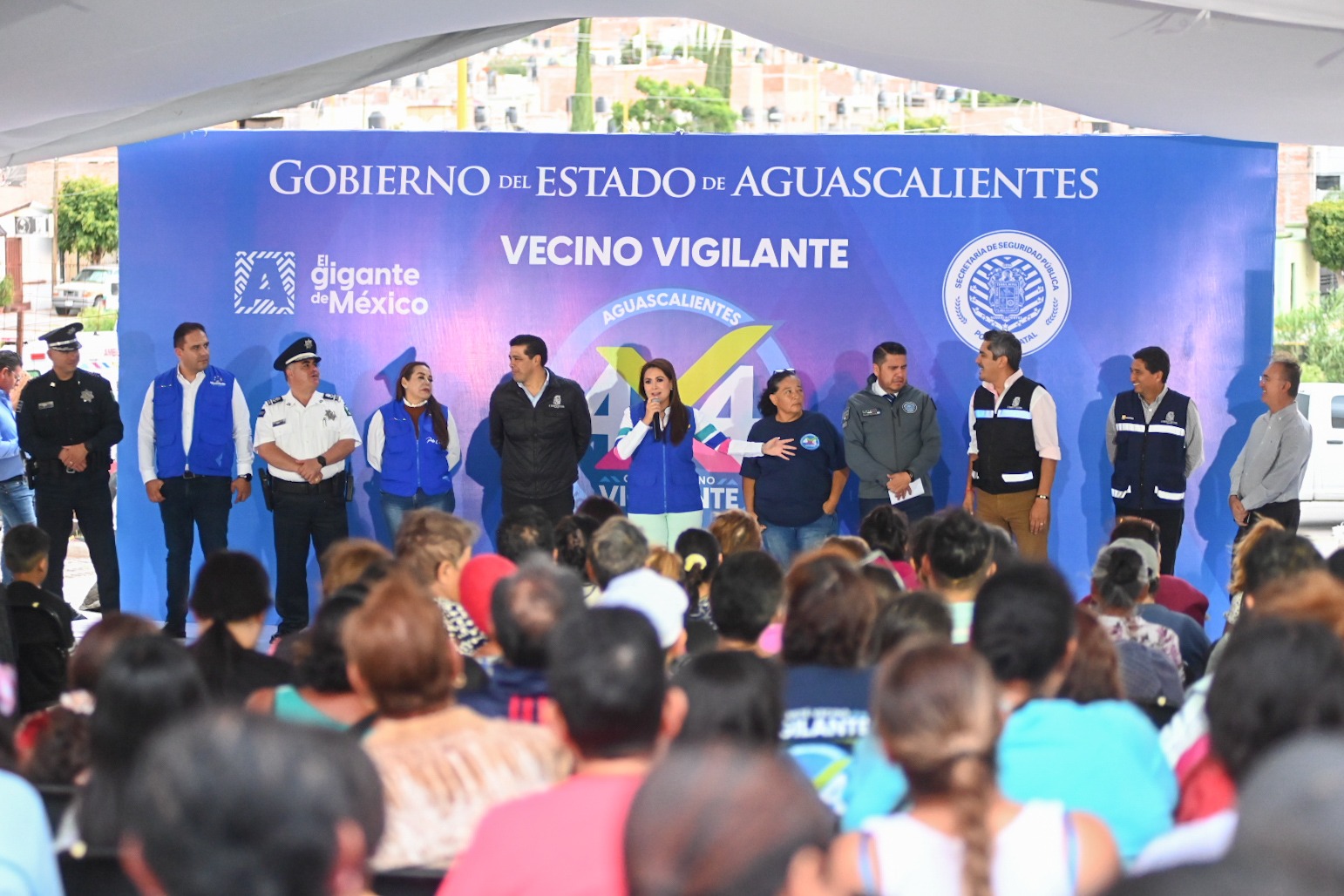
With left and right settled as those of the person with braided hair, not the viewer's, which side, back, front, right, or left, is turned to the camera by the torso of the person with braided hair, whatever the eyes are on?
back

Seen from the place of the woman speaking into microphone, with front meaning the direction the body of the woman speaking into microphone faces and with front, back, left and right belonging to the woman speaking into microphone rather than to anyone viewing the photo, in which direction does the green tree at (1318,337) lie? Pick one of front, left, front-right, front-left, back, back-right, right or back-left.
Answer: back-left

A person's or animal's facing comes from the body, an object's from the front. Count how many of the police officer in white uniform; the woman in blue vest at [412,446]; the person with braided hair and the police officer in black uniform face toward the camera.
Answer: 3

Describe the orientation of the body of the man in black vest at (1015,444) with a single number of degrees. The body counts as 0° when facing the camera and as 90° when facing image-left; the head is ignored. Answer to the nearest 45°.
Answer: approximately 45°

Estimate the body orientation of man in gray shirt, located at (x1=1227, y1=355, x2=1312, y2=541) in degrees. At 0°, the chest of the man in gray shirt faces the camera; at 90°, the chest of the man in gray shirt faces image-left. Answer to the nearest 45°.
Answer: approximately 45°

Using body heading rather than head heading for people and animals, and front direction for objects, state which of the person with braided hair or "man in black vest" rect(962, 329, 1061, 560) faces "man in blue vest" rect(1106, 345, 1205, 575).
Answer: the person with braided hair

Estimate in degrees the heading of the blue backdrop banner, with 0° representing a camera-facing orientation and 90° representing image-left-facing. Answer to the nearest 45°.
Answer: approximately 0°

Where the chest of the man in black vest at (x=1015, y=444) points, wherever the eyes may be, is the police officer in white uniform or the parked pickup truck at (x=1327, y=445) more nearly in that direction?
the police officer in white uniform
